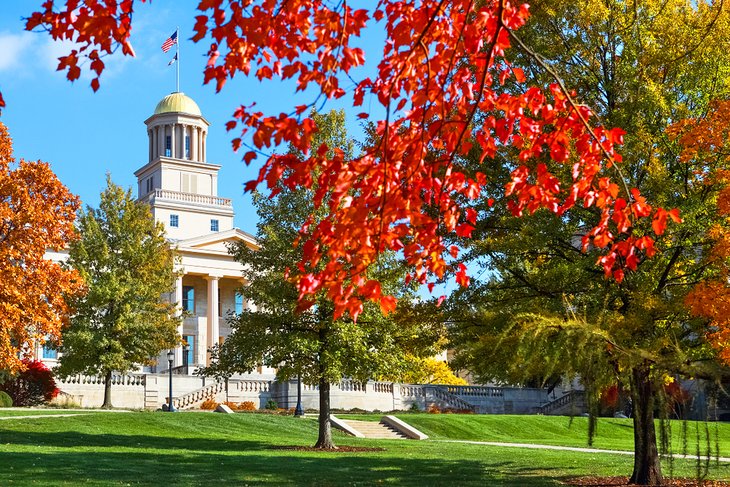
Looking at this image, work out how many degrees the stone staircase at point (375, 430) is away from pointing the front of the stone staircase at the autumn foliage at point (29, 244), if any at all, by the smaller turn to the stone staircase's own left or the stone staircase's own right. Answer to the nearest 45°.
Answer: approximately 90° to the stone staircase's own right

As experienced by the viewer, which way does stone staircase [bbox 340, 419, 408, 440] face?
facing the viewer and to the right of the viewer

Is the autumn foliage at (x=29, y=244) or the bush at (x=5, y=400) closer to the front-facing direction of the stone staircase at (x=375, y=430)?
the autumn foliage

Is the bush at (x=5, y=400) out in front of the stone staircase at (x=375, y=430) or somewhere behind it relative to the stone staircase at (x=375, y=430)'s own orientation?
behind

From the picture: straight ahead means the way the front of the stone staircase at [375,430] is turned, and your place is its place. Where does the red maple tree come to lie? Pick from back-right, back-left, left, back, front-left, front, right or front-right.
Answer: front-right

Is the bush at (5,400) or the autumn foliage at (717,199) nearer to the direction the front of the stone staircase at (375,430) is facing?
the autumn foliage
